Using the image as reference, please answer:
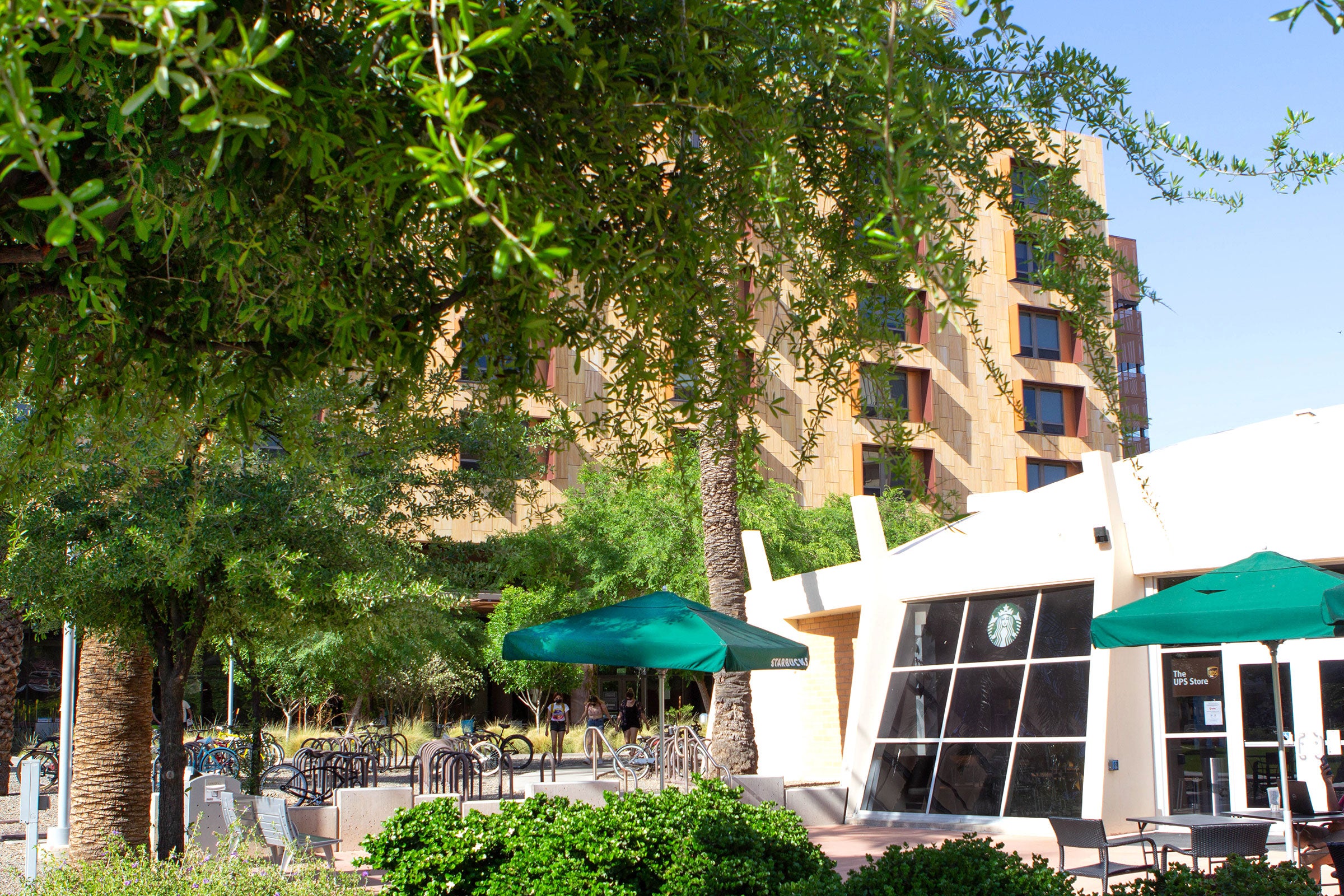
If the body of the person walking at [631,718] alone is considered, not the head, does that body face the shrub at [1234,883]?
yes

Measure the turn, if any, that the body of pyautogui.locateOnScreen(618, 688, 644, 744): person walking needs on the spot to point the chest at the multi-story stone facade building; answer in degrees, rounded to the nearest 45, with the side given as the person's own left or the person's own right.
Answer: approximately 135° to the person's own left

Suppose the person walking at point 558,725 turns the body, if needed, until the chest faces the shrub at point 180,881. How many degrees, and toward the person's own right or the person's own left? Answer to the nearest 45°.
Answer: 0° — they already face it
